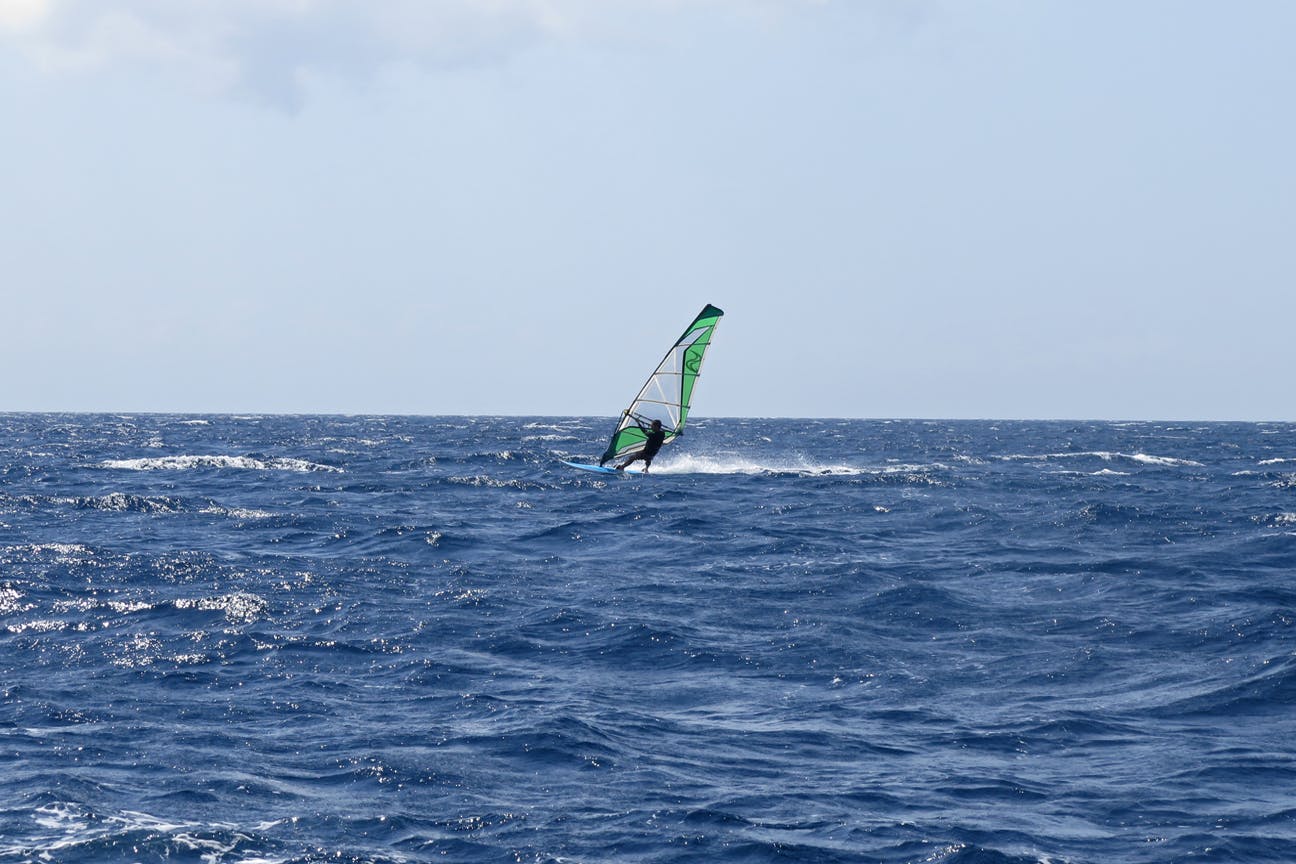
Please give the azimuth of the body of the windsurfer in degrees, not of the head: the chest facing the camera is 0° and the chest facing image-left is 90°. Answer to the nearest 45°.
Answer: approximately 135°
